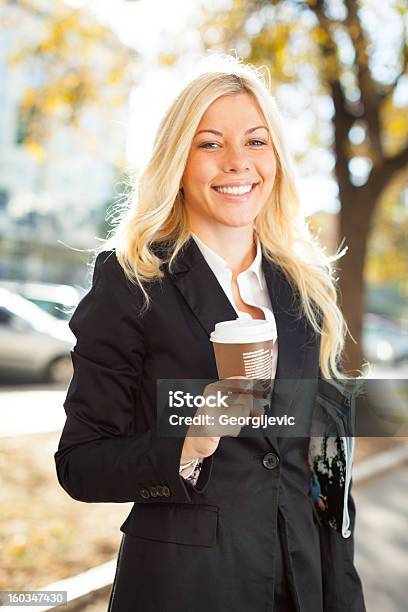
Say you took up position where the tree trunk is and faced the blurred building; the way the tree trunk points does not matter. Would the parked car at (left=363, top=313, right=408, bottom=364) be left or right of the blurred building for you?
right

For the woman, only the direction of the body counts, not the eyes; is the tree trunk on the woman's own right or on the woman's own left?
on the woman's own left

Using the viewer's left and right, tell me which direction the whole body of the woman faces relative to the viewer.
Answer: facing the viewer and to the right of the viewer

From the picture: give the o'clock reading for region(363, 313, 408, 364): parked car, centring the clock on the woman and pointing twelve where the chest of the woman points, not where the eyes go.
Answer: The parked car is roughly at 8 o'clock from the woman.

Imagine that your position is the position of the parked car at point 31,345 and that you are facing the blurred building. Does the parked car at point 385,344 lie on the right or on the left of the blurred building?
right
